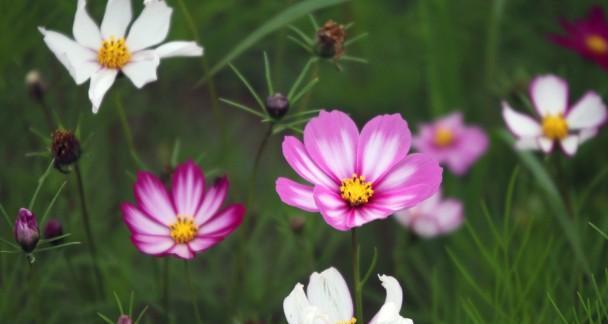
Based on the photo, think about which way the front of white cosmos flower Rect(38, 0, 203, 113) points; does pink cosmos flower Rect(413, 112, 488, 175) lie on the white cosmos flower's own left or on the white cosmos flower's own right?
on the white cosmos flower's own left

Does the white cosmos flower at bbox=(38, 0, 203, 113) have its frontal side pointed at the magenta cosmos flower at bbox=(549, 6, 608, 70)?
no

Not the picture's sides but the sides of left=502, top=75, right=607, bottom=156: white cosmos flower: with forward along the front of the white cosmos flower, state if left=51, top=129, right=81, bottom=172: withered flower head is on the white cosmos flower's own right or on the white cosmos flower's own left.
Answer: on the white cosmos flower's own right

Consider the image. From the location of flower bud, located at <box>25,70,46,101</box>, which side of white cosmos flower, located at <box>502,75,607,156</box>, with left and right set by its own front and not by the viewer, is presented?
right

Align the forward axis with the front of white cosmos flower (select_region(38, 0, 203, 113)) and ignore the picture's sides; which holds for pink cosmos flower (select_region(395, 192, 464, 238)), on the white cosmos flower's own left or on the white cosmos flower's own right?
on the white cosmos flower's own left

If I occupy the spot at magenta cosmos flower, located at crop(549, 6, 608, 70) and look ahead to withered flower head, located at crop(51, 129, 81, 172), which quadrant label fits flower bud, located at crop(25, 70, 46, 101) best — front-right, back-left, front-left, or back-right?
front-right

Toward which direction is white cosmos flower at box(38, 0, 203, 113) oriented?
toward the camera

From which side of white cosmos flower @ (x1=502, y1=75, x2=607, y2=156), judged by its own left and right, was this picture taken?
front

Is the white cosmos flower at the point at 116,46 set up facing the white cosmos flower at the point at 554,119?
no
